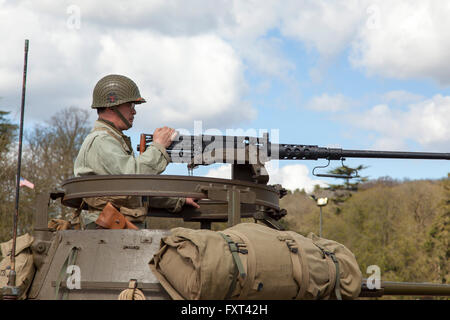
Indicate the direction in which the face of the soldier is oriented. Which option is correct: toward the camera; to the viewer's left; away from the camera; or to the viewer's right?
to the viewer's right

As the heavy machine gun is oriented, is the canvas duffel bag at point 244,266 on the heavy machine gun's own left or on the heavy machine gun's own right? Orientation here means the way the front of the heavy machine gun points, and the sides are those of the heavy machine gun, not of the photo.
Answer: on the heavy machine gun's own right

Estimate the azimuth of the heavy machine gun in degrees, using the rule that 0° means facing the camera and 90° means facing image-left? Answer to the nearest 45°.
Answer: approximately 270°

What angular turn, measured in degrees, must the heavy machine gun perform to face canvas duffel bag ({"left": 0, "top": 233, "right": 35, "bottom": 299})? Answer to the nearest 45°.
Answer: approximately 135° to its right

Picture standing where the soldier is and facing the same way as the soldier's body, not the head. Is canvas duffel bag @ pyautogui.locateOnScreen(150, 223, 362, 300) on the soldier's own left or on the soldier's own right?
on the soldier's own right

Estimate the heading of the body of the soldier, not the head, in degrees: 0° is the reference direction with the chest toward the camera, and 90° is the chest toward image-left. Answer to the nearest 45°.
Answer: approximately 270°

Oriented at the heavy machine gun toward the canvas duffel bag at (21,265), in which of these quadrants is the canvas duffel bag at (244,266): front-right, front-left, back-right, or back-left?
front-left

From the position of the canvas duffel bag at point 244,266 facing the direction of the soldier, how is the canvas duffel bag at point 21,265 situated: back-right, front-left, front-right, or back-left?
front-left
